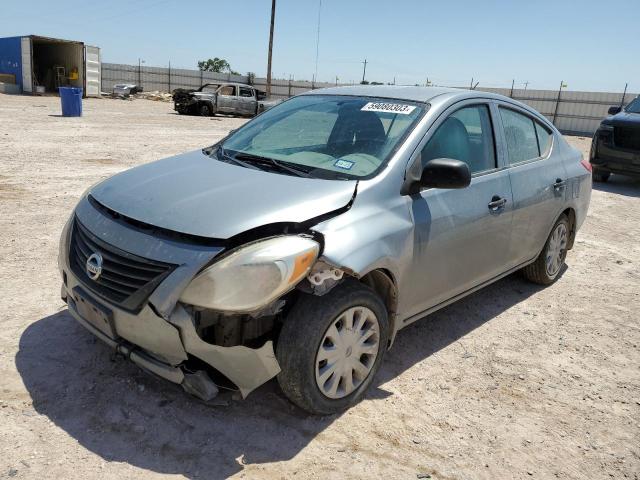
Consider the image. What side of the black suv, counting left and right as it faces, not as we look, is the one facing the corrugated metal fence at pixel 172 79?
right

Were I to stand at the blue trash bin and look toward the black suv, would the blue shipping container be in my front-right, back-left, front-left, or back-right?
back-left

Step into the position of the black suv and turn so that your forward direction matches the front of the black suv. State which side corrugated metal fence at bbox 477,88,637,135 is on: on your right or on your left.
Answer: on your right

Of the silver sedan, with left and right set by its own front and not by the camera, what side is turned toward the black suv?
back

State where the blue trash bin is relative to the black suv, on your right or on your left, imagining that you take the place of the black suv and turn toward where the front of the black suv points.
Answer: on your right

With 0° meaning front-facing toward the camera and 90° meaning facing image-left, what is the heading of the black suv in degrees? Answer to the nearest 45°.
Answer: approximately 45°

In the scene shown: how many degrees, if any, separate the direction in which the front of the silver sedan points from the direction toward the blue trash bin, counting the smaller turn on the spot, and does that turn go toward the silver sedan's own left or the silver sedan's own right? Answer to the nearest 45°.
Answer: approximately 90° to the silver sedan's own right

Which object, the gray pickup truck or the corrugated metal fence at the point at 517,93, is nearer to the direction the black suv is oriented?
the gray pickup truck

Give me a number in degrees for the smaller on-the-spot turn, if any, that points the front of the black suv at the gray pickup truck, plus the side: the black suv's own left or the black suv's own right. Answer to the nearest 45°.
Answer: approximately 90° to the black suv's own right

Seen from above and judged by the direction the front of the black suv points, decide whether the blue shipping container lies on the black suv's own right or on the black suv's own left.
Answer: on the black suv's own right
